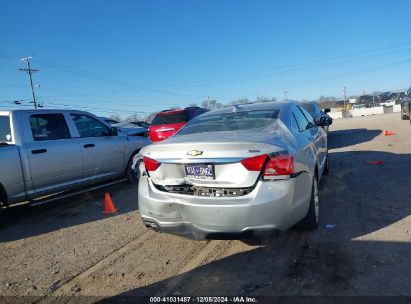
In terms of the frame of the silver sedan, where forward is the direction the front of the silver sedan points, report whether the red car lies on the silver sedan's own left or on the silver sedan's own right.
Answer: on the silver sedan's own left

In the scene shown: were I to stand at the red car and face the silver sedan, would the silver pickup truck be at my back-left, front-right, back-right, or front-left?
front-right

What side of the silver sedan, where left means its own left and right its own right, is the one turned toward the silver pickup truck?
left

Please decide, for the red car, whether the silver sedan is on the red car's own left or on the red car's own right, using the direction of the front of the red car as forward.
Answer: on the red car's own right

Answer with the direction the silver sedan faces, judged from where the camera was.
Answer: facing away from the viewer and to the right of the viewer

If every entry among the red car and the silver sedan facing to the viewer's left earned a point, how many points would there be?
0

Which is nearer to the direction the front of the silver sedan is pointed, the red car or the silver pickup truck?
the red car

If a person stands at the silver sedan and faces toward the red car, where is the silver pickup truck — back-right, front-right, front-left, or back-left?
front-left

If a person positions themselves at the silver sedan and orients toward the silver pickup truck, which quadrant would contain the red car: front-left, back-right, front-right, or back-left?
front-right

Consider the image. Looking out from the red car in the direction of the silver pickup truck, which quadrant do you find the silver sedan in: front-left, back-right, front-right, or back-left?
front-left

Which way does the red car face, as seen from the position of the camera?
facing away from the viewer and to the right of the viewer
